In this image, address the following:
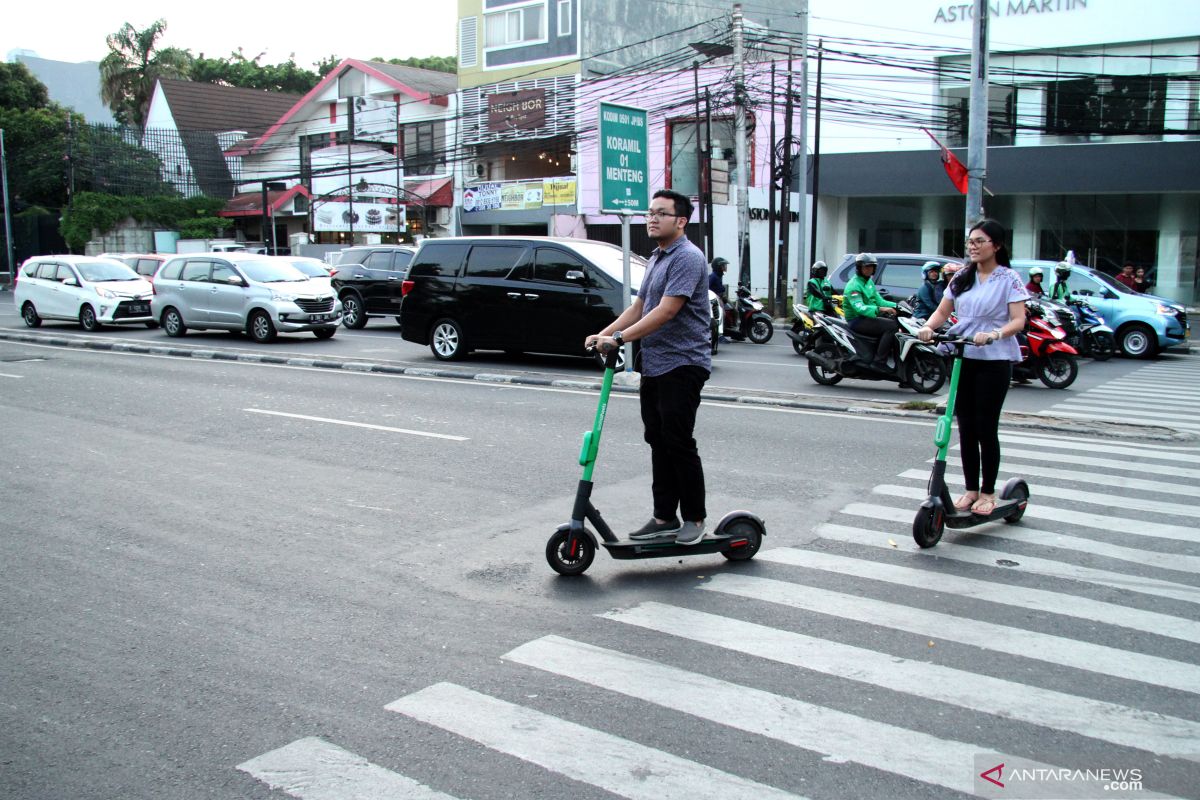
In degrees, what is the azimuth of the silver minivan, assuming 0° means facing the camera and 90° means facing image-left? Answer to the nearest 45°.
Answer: approximately 315°

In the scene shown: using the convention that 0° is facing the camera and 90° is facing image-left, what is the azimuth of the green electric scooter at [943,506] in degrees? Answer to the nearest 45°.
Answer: approximately 45°

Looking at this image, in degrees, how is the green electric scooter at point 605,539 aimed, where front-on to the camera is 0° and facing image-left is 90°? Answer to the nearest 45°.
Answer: approximately 90°

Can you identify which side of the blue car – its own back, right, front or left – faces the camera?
right

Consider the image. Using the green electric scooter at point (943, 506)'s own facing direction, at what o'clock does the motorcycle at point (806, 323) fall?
The motorcycle is roughly at 4 o'clock from the green electric scooter.

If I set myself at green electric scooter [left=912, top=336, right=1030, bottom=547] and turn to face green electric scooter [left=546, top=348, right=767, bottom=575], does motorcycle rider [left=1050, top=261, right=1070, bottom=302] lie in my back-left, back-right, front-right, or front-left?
back-right

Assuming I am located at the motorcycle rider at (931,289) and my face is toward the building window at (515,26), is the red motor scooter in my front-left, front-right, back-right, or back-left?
back-right

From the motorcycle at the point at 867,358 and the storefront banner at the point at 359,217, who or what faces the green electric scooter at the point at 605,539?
the storefront banner

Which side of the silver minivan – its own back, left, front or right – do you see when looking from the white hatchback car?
back

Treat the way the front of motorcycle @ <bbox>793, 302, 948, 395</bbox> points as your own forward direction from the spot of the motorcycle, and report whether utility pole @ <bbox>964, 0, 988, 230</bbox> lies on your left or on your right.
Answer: on your left

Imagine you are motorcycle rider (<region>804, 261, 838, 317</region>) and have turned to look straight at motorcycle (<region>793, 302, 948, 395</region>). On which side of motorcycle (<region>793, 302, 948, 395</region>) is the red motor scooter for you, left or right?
left

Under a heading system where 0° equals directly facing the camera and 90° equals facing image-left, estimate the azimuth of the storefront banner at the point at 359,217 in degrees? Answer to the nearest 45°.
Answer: approximately 0°

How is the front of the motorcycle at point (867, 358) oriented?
to the viewer's right
